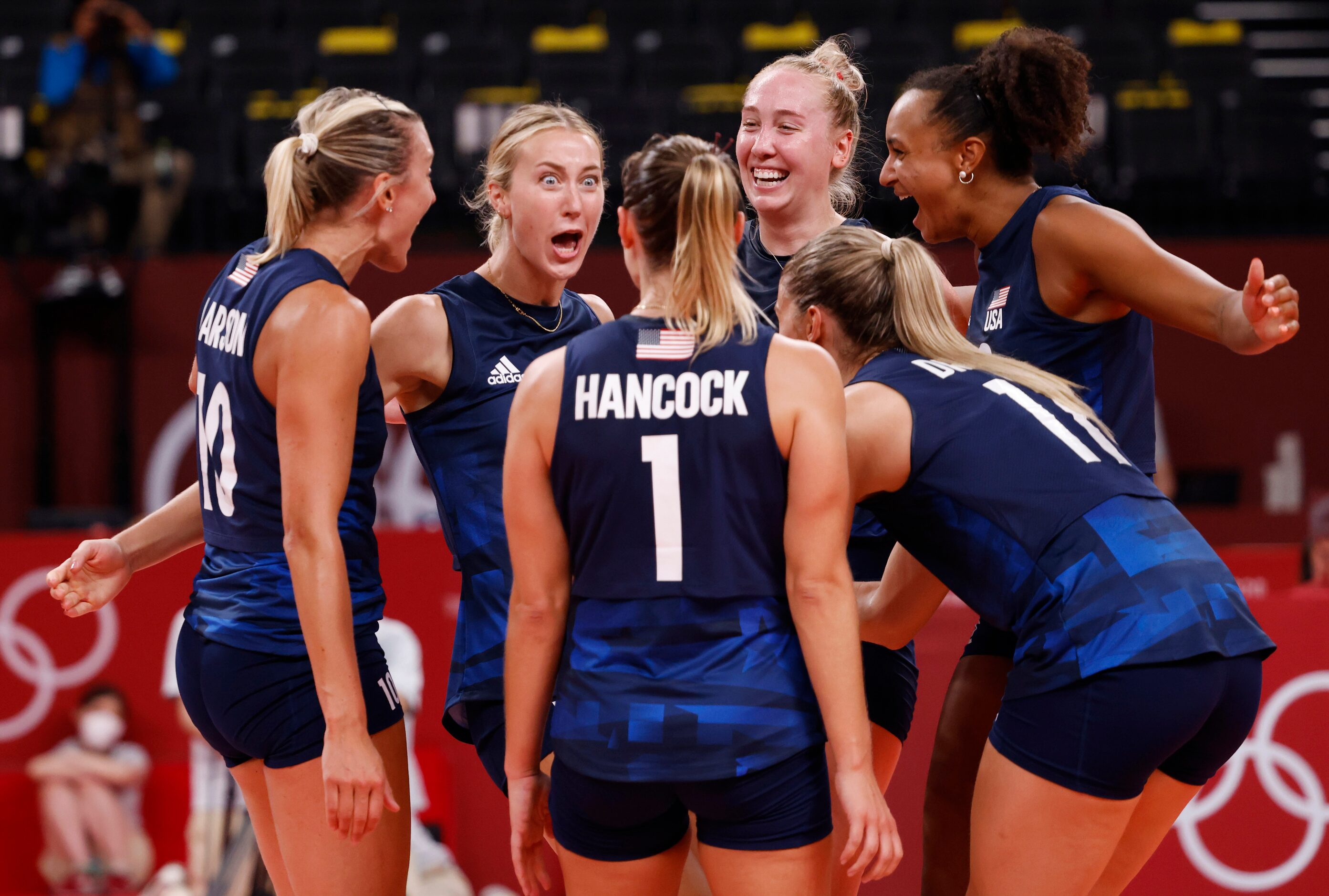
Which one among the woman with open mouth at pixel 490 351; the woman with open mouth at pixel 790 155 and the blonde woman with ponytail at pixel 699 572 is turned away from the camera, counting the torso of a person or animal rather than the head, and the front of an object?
the blonde woman with ponytail

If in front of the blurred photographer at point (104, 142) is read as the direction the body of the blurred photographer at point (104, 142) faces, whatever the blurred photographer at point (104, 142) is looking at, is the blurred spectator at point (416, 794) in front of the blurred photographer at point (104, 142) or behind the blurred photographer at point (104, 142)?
in front

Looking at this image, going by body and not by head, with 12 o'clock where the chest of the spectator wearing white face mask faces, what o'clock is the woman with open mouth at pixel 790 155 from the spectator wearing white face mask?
The woman with open mouth is roughly at 11 o'clock from the spectator wearing white face mask.

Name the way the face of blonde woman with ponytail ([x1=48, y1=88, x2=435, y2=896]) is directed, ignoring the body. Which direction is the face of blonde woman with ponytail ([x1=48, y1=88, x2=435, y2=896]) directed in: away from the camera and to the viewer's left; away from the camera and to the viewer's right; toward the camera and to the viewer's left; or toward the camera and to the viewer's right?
away from the camera and to the viewer's right

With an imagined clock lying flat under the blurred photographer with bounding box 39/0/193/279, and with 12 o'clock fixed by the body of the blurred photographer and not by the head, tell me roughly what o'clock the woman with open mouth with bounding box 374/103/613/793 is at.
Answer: The woman with open mouth is roughly at 12 o'clock from the blurred photographer.

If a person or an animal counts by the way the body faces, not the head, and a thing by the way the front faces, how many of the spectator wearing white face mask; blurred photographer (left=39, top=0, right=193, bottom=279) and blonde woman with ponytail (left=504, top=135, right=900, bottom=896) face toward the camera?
2

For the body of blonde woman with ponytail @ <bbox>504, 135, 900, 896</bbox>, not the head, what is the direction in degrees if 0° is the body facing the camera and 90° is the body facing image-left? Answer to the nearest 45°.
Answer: approximately 180°

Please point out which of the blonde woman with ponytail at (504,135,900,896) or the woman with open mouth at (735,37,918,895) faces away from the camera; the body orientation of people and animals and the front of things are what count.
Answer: the blonde woman with ponytail
